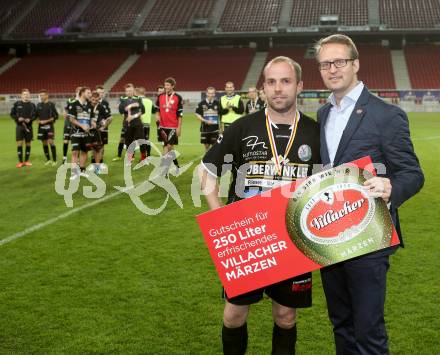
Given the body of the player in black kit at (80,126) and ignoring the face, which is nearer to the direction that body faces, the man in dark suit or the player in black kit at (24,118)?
the man in dark suit

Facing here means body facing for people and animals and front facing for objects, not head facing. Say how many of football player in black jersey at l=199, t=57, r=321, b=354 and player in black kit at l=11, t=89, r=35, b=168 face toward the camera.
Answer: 2

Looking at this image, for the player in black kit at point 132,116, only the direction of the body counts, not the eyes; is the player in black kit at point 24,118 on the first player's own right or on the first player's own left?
on the first player's own right

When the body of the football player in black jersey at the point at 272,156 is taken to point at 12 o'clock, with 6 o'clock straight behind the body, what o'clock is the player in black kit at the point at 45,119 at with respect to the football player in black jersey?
The player in black kit is roughly at 5 o'clock from the football player in black jersey.

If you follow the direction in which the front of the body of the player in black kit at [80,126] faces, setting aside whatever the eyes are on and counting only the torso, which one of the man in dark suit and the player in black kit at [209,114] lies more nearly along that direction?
the man in dark suit

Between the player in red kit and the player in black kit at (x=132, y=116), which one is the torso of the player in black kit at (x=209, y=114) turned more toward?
the player in red kit

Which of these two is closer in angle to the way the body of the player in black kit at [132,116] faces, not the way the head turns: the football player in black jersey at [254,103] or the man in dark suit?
the man in dark suit

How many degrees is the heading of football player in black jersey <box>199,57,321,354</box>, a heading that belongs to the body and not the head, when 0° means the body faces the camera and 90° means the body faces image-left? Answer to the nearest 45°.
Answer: approximately 0°

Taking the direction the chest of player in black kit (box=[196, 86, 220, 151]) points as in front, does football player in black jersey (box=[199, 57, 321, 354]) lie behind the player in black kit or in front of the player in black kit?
in front

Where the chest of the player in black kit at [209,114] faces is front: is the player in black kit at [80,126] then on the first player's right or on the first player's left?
on the first player's right

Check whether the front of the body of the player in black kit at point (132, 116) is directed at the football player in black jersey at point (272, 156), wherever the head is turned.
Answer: yes

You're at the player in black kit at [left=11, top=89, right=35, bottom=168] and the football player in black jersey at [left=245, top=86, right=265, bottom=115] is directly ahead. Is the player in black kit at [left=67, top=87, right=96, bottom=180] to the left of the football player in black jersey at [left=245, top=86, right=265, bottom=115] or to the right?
right
